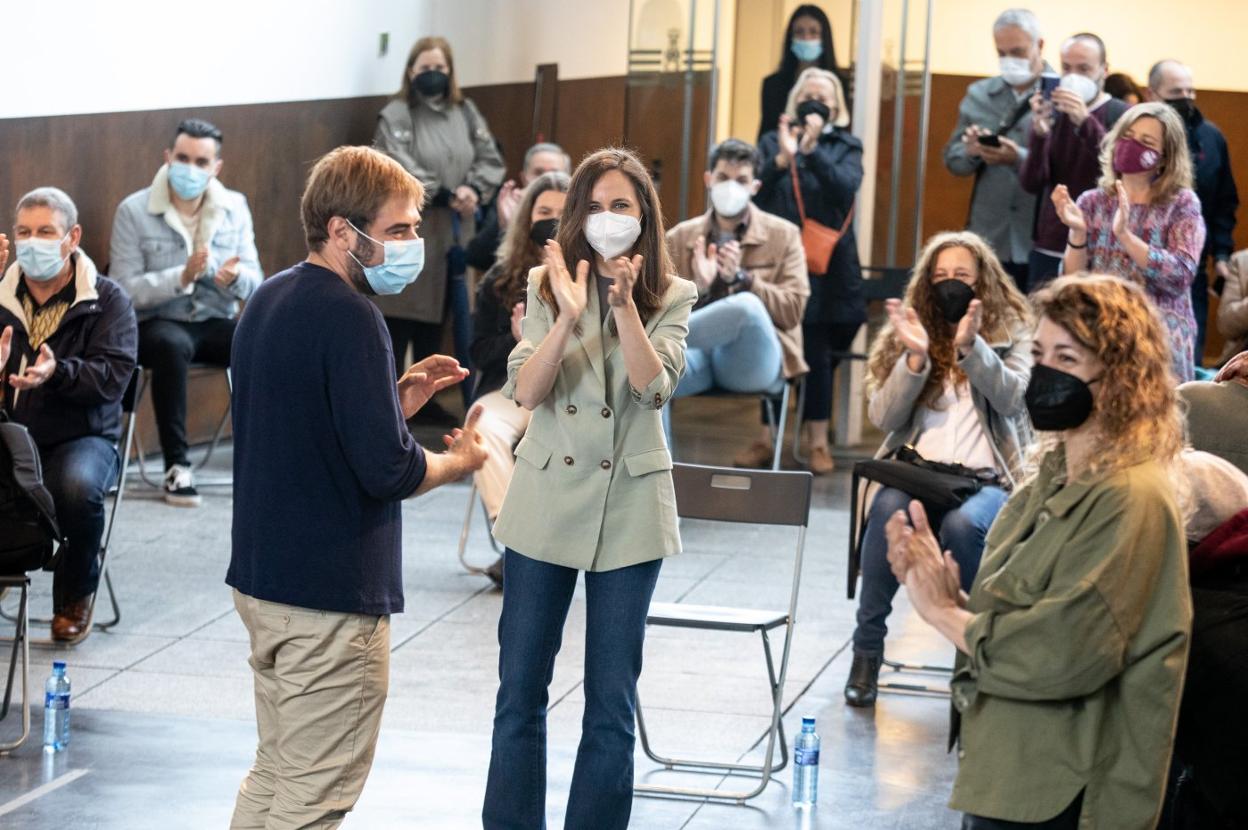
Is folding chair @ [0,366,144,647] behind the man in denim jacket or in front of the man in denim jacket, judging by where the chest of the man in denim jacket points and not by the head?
in front

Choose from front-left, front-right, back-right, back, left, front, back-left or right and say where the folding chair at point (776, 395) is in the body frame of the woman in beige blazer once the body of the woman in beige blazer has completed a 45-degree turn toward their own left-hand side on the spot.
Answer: back-left

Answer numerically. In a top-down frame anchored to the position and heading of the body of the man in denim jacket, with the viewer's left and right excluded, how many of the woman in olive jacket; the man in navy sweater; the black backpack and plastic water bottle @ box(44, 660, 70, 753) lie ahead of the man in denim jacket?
4

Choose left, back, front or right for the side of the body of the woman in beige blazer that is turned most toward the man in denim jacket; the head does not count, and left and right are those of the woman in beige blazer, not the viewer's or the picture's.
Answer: back

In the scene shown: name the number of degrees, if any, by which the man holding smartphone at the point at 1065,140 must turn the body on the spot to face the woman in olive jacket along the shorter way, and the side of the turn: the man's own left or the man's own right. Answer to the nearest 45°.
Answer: approximately 45° to the man's own left

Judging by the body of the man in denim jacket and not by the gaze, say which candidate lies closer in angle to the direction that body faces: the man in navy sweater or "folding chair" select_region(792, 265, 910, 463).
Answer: the man in navy sweater

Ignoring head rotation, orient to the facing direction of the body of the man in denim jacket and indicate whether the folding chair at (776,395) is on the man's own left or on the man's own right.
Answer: on the man's own left

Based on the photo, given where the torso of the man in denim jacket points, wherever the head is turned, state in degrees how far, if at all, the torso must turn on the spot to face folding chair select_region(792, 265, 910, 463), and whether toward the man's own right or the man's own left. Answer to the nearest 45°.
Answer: approximately 90° to the man's own left

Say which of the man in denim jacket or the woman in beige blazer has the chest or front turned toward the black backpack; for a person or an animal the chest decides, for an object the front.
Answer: the man in denim jacket

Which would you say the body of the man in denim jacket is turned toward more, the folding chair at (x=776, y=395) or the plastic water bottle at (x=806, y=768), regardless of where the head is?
the plastic water bottle

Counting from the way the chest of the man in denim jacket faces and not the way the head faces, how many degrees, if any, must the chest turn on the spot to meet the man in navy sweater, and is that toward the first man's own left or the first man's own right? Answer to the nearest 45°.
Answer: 0° — they already face them

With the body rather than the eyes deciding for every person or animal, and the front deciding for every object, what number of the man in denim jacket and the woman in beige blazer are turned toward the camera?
2

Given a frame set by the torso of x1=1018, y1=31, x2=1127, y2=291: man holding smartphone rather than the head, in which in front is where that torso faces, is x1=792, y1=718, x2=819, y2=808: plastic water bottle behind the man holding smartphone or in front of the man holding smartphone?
in front
